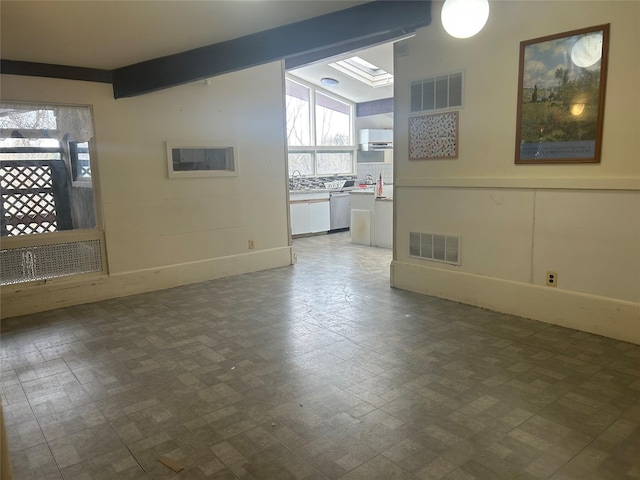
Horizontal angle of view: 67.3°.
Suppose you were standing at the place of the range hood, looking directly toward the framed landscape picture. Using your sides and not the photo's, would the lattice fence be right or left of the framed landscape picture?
right

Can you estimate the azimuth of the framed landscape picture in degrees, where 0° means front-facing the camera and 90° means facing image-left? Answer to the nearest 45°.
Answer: approximately 45°

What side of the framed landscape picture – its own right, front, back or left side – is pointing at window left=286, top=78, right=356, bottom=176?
right

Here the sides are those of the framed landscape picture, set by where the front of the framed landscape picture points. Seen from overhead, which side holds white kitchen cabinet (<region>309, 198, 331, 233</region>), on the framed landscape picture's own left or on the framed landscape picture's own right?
on the framed landscape picture's own right

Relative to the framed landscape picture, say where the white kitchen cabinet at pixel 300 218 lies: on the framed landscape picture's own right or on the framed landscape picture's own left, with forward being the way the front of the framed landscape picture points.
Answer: on the framed landscape picture's own right

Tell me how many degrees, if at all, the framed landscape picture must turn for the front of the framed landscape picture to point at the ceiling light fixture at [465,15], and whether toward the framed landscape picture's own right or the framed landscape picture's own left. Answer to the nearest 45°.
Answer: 0° — it already faces it

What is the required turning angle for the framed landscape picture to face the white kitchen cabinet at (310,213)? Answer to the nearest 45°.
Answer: approximately 90° to its right

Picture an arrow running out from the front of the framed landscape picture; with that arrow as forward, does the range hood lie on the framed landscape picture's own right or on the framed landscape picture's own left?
on the framed landscape picture's own right

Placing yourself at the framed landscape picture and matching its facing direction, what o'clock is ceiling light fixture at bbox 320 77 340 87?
The ceiling light fixture is roughly at 3 o'clock from the framed landscape picture.
